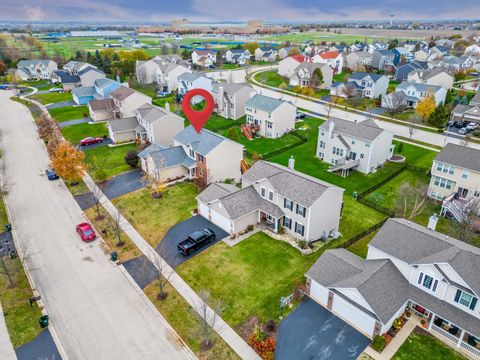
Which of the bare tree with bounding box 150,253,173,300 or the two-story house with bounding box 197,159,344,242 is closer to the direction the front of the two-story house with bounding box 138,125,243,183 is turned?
the bare tree

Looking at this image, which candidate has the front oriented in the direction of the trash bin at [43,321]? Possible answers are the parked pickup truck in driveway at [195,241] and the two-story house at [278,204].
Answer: the two-story house

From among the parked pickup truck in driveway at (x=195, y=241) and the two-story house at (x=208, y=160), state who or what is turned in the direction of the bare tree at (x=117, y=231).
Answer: the two-story house

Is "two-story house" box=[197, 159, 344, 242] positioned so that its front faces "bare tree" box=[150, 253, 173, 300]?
yes

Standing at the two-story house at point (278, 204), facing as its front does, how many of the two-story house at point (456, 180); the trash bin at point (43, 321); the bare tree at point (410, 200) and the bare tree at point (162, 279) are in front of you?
2

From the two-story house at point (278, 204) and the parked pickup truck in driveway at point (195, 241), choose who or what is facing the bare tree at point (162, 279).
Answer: the two-story house

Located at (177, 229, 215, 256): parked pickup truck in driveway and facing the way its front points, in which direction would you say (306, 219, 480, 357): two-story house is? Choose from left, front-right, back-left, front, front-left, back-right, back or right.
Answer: right

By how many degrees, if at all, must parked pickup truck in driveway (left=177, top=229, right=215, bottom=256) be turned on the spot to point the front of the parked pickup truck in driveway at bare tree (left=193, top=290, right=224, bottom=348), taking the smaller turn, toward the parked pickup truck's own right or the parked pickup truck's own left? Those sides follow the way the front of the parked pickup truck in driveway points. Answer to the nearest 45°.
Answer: approximately 135° to the parked pickup truck's own right

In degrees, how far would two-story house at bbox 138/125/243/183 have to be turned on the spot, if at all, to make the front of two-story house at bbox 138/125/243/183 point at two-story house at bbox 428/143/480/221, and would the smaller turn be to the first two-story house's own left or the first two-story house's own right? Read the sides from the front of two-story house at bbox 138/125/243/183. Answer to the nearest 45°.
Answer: approximately 135° to the first two-story house's own left

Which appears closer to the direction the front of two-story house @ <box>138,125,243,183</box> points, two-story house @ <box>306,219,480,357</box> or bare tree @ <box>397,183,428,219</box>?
the two-story house

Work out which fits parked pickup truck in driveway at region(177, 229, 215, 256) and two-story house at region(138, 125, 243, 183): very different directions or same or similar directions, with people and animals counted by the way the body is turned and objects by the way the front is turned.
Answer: very different directions

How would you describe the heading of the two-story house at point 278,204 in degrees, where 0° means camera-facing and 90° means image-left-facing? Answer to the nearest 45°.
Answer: approximately 45°

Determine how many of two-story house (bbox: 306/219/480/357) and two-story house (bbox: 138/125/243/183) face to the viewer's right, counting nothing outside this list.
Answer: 0

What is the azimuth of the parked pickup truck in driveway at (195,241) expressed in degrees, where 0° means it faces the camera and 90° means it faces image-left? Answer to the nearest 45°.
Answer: approximately 225°

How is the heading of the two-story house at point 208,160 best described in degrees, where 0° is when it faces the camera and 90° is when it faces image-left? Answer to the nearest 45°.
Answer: approximately 45°

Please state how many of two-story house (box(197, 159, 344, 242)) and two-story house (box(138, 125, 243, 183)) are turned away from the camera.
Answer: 0
